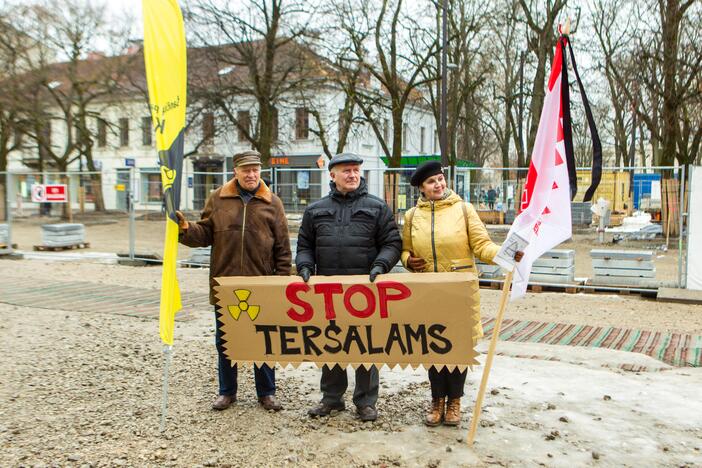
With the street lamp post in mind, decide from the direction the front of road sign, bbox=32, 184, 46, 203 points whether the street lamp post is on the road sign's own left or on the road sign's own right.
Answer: on the road sign's own left

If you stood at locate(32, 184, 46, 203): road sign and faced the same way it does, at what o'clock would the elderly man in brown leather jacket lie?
The elderly man in brown leather jacket is roughly at 12 o'clock from the road sign.

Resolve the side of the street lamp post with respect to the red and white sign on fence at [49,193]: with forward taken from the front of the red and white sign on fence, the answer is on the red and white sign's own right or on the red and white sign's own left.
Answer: on the red and white sign's own left

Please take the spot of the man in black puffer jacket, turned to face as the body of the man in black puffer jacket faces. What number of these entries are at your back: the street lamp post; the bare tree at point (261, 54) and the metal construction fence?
3

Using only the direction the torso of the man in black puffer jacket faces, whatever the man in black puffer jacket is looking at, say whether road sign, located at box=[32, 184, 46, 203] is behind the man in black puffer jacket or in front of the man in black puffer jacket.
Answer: behind

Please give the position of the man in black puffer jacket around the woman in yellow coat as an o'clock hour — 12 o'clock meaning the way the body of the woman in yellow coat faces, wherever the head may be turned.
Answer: The man in black puffer jacket is roughly at 3 o'clock from the woman in yellow coat.

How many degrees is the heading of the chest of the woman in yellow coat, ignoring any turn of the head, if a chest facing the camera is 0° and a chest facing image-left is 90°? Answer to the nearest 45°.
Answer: approximately 0°

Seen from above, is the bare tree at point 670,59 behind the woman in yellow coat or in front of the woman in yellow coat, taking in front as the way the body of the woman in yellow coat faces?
behind

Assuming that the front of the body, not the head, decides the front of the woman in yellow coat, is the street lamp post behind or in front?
behind
